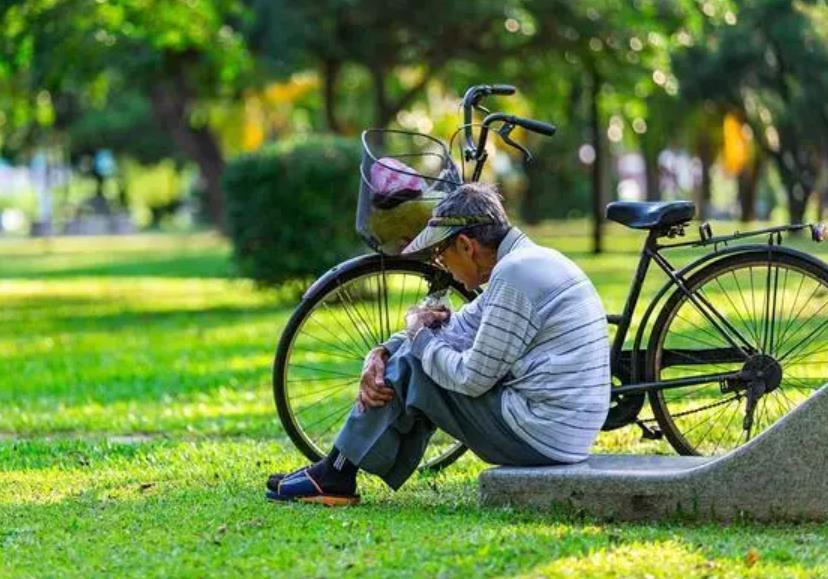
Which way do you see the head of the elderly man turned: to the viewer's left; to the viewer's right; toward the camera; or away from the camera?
to the viewer's left

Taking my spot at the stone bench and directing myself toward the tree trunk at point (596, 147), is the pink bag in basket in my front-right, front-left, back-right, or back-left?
front-left

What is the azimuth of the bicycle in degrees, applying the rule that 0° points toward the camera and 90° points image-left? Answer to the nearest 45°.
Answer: approximately 90°

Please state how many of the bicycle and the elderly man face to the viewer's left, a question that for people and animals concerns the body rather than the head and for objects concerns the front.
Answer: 2

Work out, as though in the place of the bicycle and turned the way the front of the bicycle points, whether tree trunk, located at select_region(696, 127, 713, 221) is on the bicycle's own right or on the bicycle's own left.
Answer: on the bicycle's own right

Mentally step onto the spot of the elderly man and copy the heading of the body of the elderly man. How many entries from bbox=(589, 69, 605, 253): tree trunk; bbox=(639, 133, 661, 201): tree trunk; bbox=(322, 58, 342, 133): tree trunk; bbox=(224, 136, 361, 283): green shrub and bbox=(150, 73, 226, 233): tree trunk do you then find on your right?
5

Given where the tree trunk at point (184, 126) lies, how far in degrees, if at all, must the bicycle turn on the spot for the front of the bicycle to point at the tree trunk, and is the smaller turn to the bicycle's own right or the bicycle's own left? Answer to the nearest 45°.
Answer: approximately 90° to the bicycle's own right

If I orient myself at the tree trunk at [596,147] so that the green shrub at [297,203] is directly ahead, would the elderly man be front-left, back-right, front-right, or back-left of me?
front-left

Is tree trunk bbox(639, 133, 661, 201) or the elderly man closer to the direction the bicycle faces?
the elderly man

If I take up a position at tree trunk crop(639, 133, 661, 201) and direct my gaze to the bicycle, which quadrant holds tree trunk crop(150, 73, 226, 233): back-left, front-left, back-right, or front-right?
front-right

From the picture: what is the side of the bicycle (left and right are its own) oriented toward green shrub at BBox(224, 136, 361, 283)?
right

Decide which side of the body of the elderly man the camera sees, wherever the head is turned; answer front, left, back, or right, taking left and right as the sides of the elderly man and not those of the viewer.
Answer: left

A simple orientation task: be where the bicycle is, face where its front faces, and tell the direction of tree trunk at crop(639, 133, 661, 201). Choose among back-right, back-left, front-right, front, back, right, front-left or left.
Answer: right

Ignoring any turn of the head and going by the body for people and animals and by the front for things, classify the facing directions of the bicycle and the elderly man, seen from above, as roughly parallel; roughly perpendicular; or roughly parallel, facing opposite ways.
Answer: roughly parallel

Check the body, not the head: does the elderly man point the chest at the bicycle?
no

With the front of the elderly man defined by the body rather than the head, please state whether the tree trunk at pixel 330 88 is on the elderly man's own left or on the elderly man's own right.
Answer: on the elderly man's own right

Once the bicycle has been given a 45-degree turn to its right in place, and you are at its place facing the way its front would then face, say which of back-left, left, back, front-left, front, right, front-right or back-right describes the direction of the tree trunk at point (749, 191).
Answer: front-right
